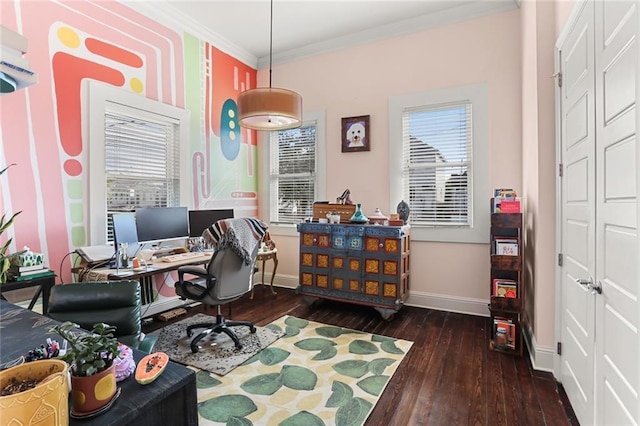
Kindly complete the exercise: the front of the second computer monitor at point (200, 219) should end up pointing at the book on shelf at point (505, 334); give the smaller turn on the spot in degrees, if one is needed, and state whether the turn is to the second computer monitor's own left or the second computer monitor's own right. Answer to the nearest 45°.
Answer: approximately 45° to the second computer monitor's own left

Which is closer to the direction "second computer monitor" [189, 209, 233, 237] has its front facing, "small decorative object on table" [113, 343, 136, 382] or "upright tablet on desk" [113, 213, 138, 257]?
the small decorative object on table

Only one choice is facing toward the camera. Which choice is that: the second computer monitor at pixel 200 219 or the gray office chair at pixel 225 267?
the second computer monitor

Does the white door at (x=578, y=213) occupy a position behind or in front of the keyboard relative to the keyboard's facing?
in front

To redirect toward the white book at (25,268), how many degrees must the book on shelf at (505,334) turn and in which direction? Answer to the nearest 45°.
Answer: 0° — it already faces it

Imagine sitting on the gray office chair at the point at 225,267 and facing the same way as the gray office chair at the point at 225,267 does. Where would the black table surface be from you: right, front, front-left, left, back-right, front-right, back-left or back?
back-left

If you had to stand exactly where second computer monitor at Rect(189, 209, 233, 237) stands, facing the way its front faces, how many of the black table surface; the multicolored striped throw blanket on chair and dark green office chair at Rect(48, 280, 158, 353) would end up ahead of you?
3

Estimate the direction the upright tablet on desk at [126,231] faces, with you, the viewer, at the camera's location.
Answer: facing the viewer and to the right of the viewer

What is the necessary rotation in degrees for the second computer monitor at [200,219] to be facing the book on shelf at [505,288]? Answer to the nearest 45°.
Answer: approximately 45° to its left

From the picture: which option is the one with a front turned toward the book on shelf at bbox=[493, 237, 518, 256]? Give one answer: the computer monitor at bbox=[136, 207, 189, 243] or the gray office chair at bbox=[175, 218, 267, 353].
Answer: the computer monitor

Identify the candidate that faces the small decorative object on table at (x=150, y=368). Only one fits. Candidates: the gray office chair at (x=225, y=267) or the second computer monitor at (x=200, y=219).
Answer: the second computer monitor

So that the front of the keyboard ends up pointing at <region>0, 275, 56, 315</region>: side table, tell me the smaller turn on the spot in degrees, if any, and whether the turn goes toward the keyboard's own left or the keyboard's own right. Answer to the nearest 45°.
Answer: approximately 90° to the keyboard's own right

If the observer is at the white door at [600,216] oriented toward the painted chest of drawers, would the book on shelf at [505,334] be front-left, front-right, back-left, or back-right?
front-right

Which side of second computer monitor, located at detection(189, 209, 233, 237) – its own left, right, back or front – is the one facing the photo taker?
front

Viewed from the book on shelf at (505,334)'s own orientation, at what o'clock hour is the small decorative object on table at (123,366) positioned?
The small decorative object on table is roughly at 11 o'clock from the book on shelf.

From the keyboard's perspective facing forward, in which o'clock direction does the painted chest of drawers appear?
The painted chest of drawers is roughly at 11 o'clock from the keyboard.

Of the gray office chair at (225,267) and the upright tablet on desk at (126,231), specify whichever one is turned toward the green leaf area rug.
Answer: the upright tablet on desk

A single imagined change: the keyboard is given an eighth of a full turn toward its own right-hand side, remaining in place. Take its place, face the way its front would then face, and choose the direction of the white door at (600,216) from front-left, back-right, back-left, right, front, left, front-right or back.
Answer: front-left
